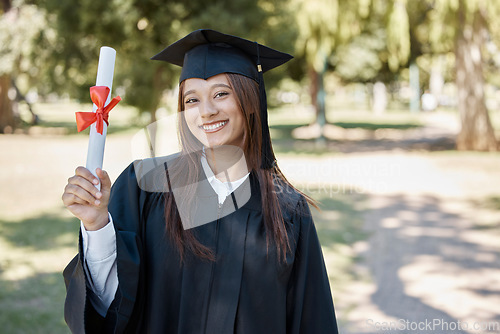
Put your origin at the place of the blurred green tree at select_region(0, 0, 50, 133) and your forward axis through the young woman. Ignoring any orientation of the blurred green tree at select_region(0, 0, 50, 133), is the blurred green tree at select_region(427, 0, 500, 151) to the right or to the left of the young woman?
left

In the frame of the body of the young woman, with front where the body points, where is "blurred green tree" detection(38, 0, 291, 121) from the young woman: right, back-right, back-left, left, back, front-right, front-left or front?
back

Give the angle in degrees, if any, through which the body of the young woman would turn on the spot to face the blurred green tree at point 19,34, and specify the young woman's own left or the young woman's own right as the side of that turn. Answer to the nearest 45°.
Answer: approximately 180°

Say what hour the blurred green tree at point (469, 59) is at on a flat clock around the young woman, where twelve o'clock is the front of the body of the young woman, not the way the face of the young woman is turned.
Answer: The blurred green tree is roughly at 7 o'clock from the young woman.

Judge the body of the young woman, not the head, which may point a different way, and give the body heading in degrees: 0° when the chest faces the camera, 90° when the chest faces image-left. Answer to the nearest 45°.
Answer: approximately 0°

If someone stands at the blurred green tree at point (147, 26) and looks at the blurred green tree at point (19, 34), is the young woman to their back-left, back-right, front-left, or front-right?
back-left
